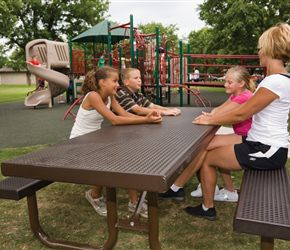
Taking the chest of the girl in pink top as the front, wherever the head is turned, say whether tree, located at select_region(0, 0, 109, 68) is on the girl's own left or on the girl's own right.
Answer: on the girl's own right

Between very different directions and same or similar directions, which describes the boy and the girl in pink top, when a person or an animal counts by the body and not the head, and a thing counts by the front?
very different directions

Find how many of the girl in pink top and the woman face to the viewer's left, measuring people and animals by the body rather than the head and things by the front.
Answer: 2

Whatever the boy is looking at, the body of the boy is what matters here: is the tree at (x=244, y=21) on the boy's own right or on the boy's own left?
on the boy's own left

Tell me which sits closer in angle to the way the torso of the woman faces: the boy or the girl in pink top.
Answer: the boy

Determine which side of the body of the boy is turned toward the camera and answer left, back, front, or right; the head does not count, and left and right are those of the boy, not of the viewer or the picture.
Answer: right

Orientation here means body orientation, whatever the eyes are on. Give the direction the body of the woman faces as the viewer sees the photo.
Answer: to the viewer's left

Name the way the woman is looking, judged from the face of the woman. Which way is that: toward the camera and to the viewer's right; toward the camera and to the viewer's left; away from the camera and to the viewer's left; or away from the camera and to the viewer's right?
away from the camera and to the viewer's left

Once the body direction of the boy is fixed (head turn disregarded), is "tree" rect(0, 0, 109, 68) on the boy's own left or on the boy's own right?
on the boy's own left

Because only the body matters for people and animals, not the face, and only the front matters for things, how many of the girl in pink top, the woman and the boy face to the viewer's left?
2

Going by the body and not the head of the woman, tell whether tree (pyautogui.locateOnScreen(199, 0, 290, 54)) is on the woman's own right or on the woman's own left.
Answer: on the woman's own right

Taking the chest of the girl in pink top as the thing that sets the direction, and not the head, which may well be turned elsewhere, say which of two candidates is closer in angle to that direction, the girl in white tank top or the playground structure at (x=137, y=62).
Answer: the girl in white tank top

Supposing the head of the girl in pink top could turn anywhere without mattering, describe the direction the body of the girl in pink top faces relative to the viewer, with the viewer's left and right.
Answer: facing to the left of the viewer
